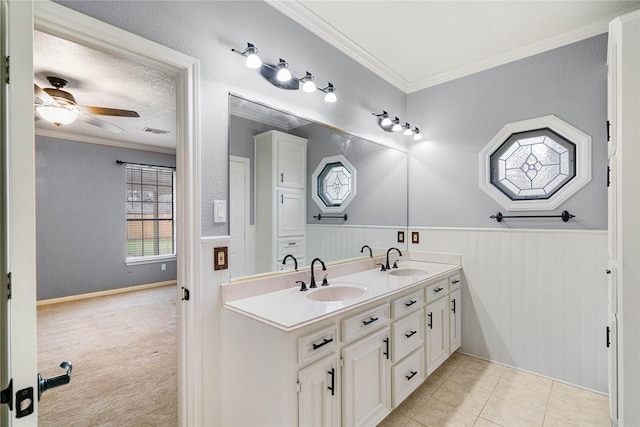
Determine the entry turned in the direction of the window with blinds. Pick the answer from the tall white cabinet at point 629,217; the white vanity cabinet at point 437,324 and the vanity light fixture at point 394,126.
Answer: the tall white cabinet

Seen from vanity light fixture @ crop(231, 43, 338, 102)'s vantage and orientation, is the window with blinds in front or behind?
behind

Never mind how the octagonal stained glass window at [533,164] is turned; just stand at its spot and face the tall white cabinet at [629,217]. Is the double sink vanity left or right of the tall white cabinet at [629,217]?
right

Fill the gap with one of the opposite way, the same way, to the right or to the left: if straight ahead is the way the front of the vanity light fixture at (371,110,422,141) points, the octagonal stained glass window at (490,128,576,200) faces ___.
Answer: to the right

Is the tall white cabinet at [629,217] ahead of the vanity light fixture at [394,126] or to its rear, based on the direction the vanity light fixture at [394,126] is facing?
ahead

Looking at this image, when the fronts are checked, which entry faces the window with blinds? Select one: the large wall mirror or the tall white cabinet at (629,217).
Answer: the tall white cabinet

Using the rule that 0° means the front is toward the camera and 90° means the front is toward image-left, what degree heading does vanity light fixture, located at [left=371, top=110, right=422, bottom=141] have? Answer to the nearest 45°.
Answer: approximately 315°

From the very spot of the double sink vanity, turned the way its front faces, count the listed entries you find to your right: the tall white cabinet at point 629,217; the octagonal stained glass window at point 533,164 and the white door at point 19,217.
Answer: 1

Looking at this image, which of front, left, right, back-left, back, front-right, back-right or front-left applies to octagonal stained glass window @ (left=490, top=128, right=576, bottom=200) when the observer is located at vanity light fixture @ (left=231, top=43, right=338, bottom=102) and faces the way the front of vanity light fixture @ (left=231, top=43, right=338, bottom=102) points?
front-left

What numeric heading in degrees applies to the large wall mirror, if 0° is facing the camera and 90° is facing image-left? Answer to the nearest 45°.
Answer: approximately 315°

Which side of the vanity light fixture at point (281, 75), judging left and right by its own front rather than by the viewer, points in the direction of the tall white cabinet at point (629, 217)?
front

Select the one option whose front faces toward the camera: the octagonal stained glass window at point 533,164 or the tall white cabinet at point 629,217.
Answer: the octagonal stained glass window

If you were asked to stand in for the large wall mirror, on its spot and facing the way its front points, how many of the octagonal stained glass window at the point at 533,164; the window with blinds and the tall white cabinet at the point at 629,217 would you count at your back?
1

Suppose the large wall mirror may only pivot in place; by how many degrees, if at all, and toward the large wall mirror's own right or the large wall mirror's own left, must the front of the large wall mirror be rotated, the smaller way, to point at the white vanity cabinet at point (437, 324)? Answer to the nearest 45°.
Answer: approximately 45° to the large wall mirror's own left

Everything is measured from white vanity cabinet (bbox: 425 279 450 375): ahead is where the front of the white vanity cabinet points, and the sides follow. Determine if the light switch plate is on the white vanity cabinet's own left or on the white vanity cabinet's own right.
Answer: on the white vanity cabinet's own right

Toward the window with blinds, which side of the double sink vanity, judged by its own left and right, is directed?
back

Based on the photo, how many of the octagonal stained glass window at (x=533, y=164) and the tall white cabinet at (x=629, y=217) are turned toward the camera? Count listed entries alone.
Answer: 1

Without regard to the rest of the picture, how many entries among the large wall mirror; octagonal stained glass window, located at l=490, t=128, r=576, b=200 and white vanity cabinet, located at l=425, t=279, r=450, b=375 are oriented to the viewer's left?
0

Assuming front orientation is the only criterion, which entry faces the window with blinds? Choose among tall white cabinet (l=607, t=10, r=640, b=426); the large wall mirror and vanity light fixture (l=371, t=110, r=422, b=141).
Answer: the tall white cabinet

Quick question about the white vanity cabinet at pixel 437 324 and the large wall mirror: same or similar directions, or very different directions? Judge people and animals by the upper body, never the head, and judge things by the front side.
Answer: same or similar directions
